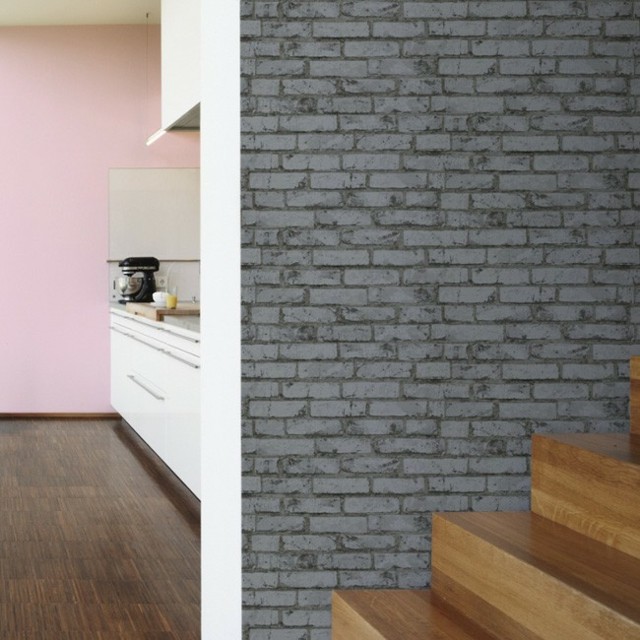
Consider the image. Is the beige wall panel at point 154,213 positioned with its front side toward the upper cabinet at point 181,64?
yes

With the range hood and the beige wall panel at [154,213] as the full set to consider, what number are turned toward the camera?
1

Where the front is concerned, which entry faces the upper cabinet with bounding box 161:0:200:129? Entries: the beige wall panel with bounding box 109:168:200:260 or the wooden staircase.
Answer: the beige wall panel with bounding box 109:168:200:260
